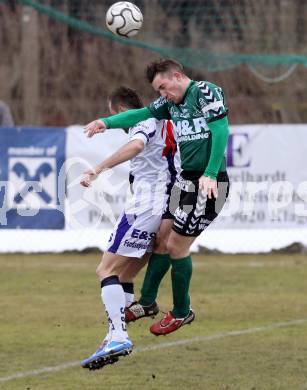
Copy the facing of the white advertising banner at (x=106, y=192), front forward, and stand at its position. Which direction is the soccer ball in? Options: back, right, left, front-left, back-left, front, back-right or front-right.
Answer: front

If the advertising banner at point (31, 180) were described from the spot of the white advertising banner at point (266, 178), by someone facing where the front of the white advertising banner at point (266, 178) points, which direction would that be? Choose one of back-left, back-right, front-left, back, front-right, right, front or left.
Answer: right

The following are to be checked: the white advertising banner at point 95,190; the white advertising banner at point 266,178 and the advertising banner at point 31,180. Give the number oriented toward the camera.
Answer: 3

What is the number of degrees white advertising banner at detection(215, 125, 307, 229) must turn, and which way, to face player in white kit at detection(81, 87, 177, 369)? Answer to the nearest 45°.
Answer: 0° — it already faces them

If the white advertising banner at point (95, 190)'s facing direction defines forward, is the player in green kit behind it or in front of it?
in front

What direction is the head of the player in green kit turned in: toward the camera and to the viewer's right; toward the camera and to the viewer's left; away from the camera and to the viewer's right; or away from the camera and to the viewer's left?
toward the camera and to the viewer's left

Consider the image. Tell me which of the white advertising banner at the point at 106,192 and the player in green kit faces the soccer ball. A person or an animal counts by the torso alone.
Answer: the white advertising banner

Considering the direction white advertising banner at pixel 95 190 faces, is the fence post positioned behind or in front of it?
behind

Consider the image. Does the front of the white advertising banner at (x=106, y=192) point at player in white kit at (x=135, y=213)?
yes

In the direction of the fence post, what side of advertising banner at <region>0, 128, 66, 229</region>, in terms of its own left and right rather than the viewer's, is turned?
back

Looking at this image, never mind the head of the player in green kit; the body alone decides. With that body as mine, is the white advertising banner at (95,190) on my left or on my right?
on my right

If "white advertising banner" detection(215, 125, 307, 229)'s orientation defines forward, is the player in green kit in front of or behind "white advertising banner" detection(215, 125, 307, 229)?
in front

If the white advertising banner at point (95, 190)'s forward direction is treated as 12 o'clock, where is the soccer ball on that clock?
The soccer ball is roughly at 12 o'clock from the white advertising banner.

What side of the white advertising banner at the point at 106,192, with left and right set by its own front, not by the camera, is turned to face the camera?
front
